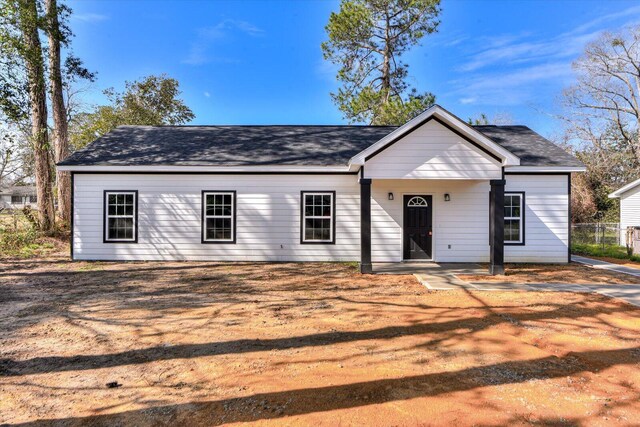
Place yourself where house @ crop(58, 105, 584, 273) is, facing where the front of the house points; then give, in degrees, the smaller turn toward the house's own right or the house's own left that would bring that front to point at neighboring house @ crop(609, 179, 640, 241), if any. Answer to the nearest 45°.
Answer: approximately 135° to the house's own left

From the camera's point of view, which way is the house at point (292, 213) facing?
toward the camera
